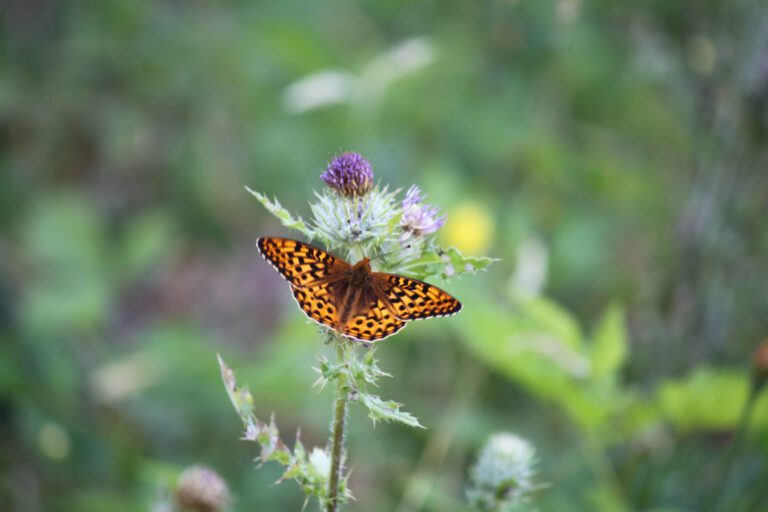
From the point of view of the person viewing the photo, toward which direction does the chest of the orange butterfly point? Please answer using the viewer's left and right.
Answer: facing away from the viewer
